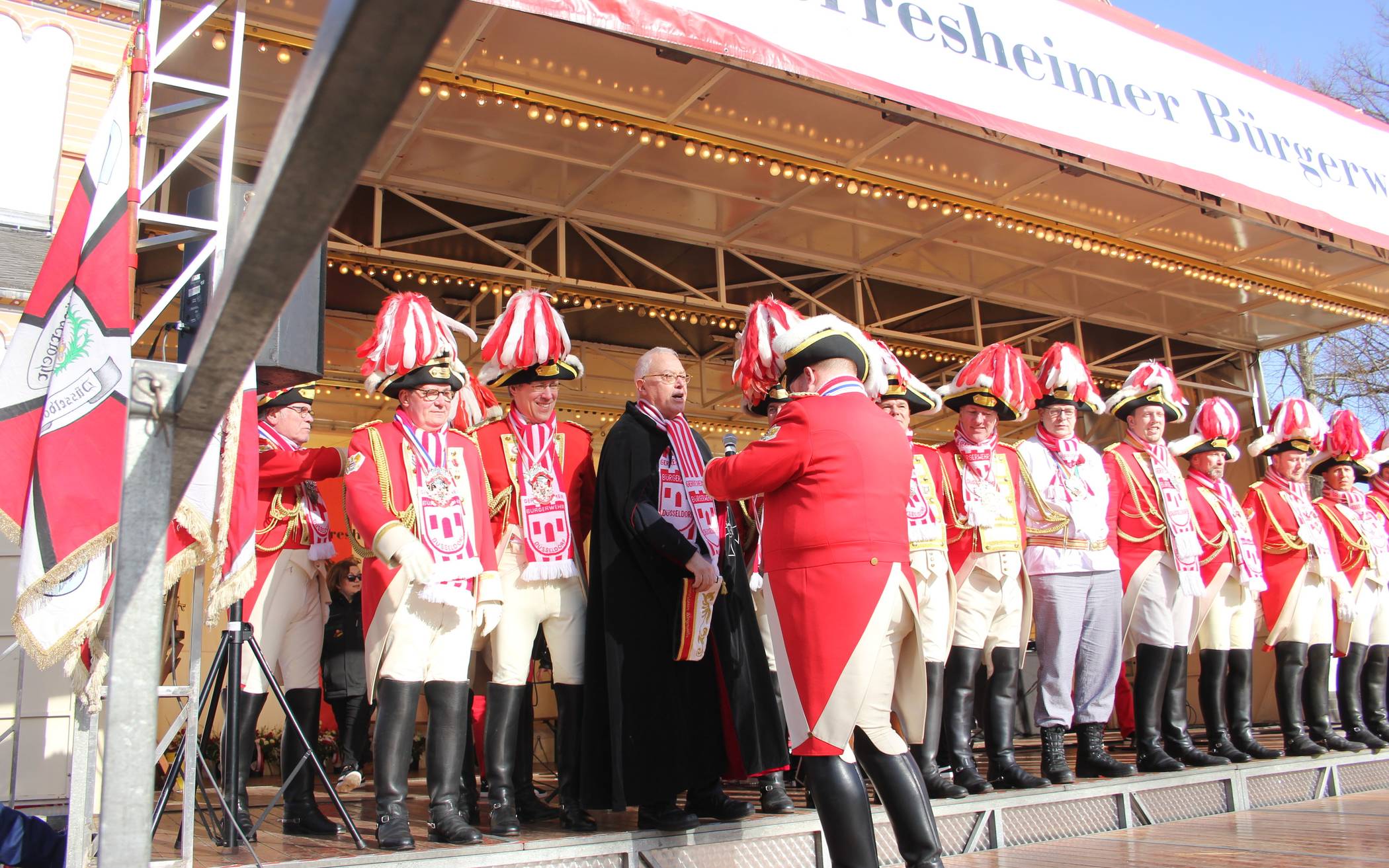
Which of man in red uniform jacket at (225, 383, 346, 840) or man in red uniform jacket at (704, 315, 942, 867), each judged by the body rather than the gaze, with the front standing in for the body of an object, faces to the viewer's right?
man in red uniform jacket at (225, 383, 346, 840)

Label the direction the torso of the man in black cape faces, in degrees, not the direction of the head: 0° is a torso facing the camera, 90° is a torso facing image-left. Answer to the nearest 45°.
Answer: approximately 315°

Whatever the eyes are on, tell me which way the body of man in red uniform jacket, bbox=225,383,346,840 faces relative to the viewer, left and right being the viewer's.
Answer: facing to the right of the viewer

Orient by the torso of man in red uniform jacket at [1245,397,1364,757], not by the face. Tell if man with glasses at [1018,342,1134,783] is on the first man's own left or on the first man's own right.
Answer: on the first man's own right

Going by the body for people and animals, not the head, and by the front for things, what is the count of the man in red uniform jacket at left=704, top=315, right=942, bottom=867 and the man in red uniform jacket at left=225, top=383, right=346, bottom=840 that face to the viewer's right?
1

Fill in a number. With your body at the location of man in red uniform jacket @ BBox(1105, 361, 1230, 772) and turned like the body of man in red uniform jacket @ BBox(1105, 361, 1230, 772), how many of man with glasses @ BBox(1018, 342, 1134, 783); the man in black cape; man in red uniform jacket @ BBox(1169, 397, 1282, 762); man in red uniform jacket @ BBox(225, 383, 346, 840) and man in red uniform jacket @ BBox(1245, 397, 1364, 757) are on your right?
3

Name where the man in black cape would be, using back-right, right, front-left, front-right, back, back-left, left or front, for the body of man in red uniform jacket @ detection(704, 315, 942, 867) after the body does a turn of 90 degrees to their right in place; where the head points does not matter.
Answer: left

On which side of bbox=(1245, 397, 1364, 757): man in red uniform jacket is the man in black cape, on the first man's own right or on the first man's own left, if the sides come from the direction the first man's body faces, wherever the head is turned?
on the first man's own right

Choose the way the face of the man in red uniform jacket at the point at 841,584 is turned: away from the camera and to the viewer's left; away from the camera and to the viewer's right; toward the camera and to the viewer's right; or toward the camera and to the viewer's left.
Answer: away from the camera and to the viewer's left
